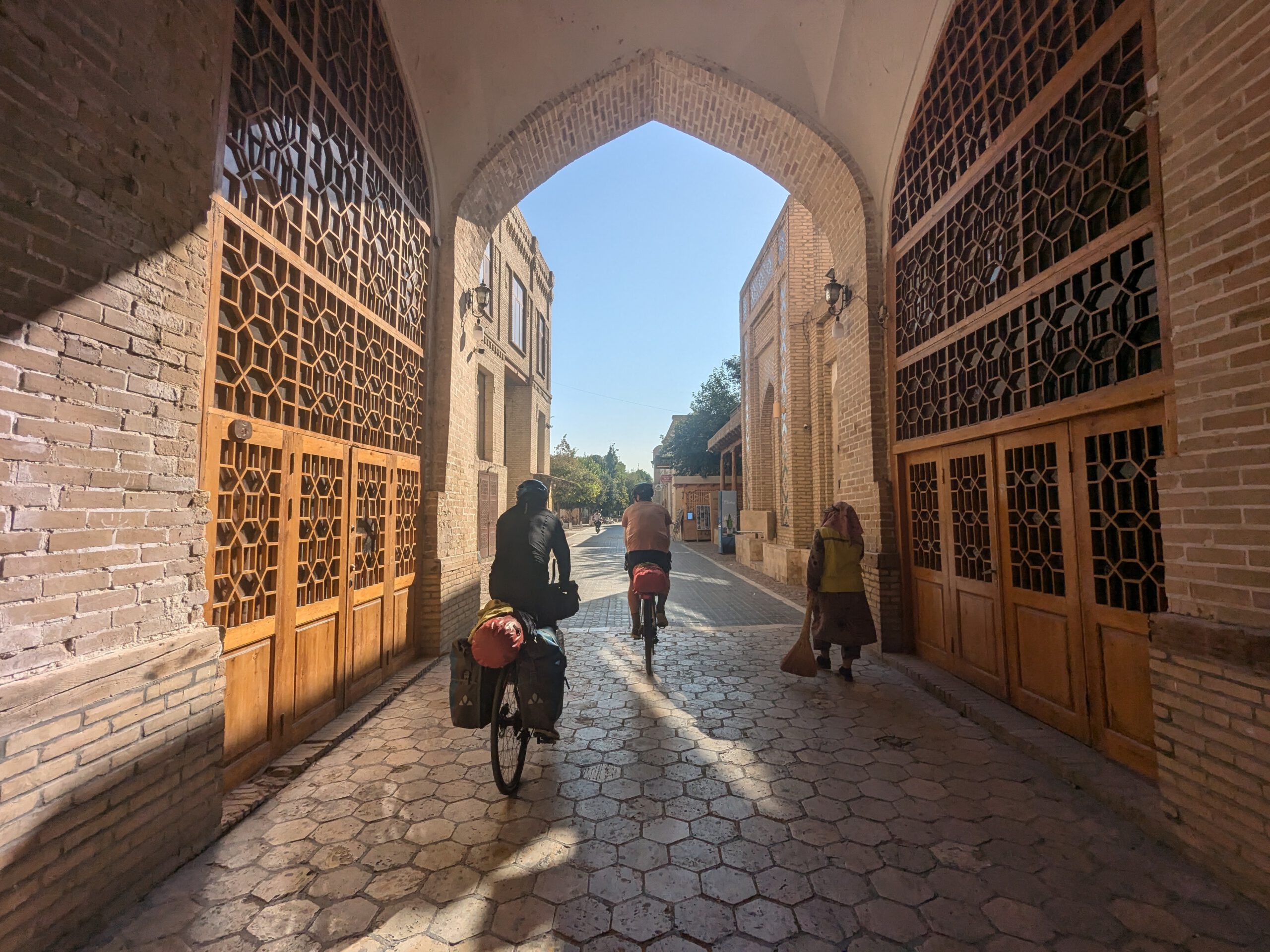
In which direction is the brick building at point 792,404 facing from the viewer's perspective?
to the viewer's left

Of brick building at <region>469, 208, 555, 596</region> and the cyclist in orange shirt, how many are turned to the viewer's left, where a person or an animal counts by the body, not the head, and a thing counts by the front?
0

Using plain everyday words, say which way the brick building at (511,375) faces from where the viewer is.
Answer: facing to the right of the viewer

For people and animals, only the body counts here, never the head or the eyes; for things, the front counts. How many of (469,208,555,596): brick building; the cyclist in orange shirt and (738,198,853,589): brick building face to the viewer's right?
1

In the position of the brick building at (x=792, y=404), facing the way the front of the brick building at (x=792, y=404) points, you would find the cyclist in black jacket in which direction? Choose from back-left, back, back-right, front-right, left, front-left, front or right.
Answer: left

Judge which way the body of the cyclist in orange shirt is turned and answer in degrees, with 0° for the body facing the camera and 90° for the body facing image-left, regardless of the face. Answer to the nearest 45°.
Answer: approximately 180°

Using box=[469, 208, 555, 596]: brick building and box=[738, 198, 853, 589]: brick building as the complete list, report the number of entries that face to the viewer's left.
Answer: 1

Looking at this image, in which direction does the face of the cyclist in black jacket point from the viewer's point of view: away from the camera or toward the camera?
away from the camera

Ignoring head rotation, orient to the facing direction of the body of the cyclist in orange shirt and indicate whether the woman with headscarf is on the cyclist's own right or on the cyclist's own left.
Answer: on the cyclist's own right

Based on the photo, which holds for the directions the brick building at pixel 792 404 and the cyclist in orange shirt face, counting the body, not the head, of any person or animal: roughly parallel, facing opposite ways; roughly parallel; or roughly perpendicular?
roughly perpendicular

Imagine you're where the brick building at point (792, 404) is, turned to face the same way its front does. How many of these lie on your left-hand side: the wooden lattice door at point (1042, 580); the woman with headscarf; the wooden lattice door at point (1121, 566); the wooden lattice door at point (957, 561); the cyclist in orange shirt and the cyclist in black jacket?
6

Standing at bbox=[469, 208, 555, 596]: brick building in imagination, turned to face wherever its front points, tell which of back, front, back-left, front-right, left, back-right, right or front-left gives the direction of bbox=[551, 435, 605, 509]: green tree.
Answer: left

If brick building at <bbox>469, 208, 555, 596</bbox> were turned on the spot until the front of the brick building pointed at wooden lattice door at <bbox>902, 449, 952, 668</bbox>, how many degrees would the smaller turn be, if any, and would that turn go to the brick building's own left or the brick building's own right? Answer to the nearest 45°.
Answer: approximately 90° to the brick building's own right

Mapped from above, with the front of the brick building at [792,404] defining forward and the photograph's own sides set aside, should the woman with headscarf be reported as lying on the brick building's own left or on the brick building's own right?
on the brick building's own left
